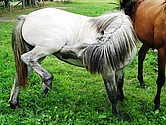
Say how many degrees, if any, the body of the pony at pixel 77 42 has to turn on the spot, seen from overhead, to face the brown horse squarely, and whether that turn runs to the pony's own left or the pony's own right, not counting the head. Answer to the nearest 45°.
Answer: approximately 45° to the pony's own left

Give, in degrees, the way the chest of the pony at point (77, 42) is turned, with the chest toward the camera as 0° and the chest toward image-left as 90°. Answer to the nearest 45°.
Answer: approximately 270°
